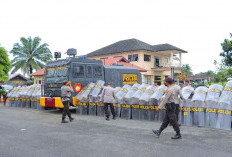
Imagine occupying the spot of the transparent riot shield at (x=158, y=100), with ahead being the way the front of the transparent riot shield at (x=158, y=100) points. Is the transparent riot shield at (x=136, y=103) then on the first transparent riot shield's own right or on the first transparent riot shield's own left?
on the first transparent riot shield's own right

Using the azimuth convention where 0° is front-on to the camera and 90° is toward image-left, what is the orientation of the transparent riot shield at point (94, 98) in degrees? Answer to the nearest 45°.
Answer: approximately 45°

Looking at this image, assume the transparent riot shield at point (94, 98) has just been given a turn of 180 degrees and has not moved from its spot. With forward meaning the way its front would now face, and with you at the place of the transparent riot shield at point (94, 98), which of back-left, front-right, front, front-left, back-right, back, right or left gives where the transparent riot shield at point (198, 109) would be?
right

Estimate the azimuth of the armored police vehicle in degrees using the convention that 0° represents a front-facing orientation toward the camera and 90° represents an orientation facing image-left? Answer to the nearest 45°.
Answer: approximately 45°

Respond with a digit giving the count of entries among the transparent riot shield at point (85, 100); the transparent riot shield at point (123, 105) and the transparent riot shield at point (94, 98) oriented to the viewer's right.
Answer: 0

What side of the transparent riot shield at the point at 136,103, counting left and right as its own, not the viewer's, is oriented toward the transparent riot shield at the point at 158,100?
left

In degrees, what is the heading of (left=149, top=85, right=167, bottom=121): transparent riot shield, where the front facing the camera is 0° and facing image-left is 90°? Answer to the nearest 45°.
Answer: approximately 45°

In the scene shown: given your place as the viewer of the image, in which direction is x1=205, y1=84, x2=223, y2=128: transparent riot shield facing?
facing the viewer and to the left of the viewer

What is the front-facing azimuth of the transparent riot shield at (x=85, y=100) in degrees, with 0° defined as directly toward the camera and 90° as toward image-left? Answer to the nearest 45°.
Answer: approximately 45°

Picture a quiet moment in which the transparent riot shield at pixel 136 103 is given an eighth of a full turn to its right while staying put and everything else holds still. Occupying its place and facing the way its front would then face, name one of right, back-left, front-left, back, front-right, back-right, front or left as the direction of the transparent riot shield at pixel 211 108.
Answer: back-left

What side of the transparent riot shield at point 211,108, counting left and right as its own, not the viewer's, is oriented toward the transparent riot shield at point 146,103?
right

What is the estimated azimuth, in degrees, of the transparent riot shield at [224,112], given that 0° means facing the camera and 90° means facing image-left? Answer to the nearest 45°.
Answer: approximately 45°

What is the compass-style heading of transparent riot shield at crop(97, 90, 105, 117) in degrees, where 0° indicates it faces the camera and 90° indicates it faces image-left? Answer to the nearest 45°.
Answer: approximately 45°

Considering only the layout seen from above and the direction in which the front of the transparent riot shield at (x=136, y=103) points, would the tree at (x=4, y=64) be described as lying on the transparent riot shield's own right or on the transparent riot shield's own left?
on the transparent riot shield's own right
